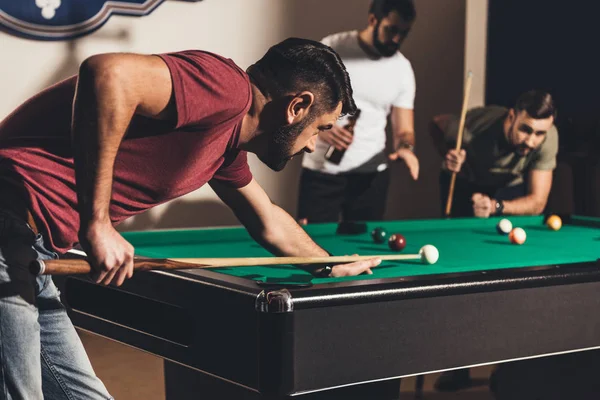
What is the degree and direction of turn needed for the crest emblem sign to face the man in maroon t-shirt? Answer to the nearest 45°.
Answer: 0° — it already faces them

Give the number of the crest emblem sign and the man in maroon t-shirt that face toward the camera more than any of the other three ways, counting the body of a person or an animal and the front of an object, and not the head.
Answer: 1

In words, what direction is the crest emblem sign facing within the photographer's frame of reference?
facing the viewer

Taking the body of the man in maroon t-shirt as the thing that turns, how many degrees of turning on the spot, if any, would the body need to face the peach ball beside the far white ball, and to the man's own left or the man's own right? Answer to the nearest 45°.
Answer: approximately 45° to the man's own left

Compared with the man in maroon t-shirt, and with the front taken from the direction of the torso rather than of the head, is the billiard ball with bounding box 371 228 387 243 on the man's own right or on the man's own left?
on the man's own left

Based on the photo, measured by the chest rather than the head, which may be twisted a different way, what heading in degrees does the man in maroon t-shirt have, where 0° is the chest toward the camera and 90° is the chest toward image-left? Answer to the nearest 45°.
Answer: approximately 270°

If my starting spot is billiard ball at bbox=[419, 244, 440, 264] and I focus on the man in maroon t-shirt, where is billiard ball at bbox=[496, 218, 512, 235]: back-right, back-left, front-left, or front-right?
back-right

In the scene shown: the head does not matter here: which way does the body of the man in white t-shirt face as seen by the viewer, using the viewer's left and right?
facing the viewer and to the right of the viewer

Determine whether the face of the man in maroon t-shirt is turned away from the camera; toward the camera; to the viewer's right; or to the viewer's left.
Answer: to the viewer's right

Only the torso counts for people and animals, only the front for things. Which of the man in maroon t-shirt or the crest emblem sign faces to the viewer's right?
the man in maroon t-shirt

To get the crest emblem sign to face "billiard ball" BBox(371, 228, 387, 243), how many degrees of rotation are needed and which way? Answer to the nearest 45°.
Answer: approximately 45° to its left
